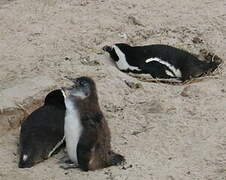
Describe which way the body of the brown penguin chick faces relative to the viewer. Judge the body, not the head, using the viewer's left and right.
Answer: facing to the left of the viewer

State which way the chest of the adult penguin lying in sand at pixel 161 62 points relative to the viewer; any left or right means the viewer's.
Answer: facing to the left of the viewer

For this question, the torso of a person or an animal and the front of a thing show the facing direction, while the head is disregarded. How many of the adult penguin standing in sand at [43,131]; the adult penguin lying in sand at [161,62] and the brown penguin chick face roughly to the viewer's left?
2

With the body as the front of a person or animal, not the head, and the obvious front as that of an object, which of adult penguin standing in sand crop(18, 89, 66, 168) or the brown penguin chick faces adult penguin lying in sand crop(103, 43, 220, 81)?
adult penguin standing in sand crop(18, 89, 66, 168)

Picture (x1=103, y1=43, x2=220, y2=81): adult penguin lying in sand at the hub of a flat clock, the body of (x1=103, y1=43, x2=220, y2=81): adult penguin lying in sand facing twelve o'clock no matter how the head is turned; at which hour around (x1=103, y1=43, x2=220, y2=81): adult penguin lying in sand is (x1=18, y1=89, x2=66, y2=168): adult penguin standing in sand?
(x1=18, y1=89, x2=66, y2=168): adult penguin standing in sand is roughly at 10 o'clock from (x1=103, y1=43, x2=220, y2=81): adult penguin lying in sand.

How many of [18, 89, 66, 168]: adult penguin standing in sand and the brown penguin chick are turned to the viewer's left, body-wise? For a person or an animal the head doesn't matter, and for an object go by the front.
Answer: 1

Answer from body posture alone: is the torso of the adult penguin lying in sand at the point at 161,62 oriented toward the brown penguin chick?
no

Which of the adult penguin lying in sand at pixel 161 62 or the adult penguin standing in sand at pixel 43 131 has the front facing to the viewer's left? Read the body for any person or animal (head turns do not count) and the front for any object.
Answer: the adult penguin lying in sand at pixel 161 62

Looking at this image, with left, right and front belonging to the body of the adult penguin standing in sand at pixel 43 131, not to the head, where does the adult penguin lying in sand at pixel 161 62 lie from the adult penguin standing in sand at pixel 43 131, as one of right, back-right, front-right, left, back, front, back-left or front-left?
front

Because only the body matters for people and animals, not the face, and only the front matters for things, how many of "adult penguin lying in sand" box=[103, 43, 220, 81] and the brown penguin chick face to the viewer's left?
2

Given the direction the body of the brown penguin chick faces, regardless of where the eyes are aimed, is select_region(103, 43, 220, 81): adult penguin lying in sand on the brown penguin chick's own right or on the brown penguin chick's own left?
on the brown penguin chick's own right

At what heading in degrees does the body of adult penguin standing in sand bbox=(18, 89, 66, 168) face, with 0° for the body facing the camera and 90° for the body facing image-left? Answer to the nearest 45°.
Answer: approximately 225°
